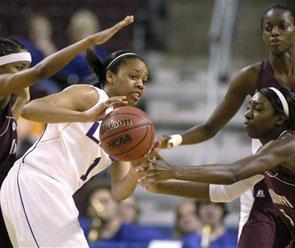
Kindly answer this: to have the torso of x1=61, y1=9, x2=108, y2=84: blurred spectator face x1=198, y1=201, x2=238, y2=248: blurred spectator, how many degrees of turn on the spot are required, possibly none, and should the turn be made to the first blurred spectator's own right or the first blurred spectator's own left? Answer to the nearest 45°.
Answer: approximately 45° to the first blurred spectator's own left

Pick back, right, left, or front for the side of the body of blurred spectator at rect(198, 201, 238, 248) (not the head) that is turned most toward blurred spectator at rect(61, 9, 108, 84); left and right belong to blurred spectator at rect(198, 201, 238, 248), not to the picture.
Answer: right

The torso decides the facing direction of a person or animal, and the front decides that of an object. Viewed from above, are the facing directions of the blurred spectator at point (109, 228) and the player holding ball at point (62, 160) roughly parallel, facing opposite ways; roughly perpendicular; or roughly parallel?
roughly perpendicular

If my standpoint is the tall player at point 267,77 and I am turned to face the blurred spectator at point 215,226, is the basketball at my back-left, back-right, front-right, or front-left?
back-left

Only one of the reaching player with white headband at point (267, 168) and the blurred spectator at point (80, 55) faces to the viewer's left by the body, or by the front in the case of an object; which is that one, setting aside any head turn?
the reaching player with white headband

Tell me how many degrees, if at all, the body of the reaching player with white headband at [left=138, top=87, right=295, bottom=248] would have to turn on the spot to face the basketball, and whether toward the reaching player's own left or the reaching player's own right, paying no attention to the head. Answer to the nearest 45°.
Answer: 0° — they already face it

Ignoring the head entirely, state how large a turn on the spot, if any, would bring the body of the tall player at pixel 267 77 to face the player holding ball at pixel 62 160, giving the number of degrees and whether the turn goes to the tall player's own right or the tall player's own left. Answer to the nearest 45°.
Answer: approximately 45° to the tall player's own right

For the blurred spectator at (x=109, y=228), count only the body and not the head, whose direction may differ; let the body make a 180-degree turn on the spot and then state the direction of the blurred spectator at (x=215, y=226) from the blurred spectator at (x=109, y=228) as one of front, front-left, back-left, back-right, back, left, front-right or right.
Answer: front-right

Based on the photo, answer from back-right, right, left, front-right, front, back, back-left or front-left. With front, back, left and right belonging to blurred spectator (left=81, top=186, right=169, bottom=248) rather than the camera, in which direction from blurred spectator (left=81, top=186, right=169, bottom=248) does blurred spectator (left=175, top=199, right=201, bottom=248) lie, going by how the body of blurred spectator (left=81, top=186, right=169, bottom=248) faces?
back-left

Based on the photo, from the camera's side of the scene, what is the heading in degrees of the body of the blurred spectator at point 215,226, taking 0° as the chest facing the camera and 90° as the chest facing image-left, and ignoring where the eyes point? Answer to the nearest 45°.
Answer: approximately 45°

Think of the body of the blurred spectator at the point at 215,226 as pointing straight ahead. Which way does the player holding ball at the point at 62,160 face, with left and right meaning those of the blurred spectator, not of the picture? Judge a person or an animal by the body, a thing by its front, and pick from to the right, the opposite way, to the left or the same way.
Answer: to the left

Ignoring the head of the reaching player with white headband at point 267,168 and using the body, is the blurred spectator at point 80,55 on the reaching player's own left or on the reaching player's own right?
on the reaching player's own right
